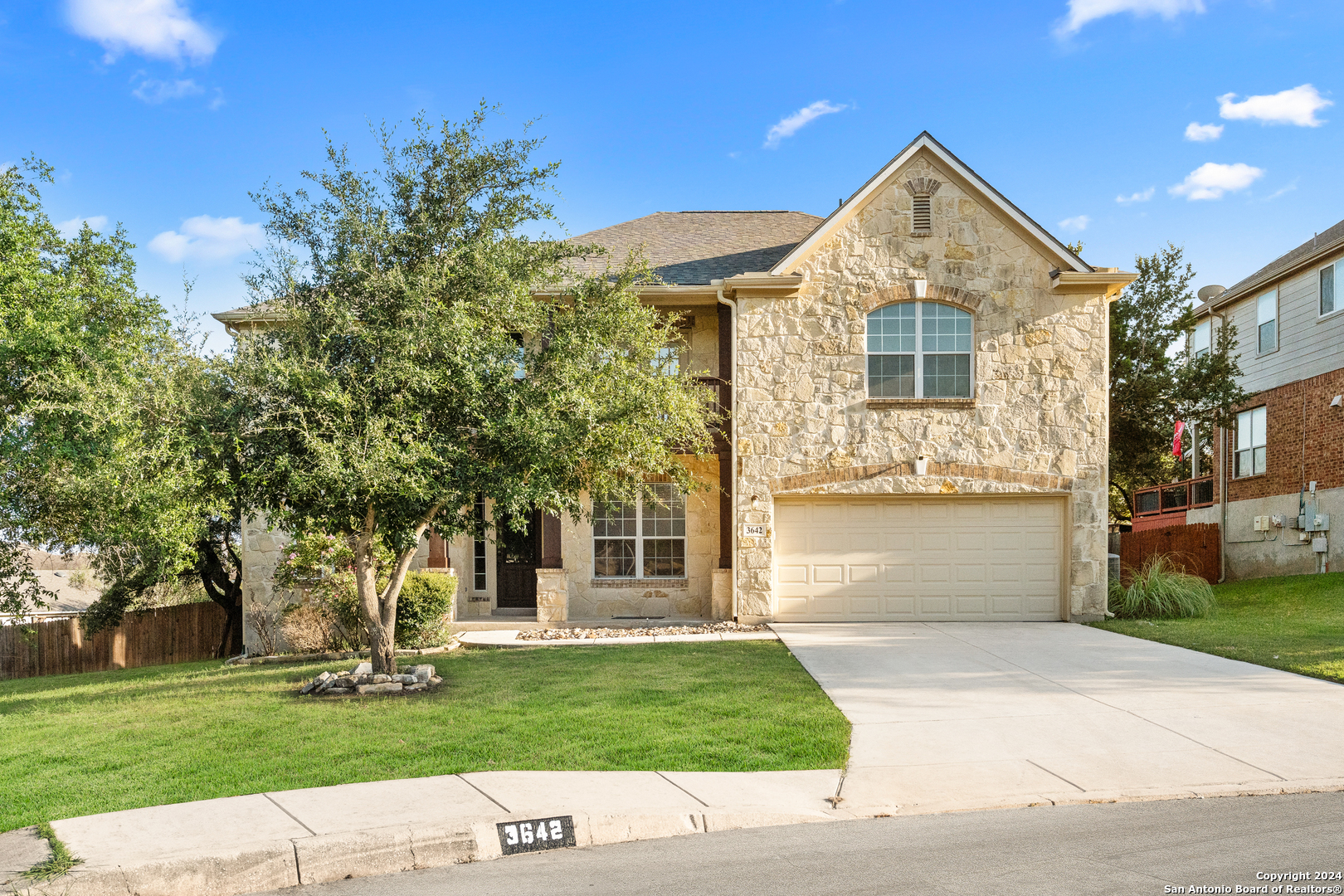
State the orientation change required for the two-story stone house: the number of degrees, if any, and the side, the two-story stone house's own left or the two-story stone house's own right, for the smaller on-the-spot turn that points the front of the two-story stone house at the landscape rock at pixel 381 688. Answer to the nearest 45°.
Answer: approximately 45° to the two-story stone house's own right

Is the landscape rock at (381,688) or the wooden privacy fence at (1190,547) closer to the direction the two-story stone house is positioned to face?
the landscape rock

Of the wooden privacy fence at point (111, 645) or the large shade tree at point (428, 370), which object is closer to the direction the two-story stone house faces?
the large shade tree

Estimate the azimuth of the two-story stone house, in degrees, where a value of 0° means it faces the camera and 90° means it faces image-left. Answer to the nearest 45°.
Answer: approximately 0°

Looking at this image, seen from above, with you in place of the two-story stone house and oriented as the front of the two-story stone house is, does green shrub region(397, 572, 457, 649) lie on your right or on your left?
on your right

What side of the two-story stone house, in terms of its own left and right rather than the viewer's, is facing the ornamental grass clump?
left

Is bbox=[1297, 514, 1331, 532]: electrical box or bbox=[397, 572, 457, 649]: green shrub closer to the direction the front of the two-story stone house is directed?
the green shrub

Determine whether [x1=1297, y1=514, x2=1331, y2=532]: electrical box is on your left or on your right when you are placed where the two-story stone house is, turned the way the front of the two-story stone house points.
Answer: on your left
